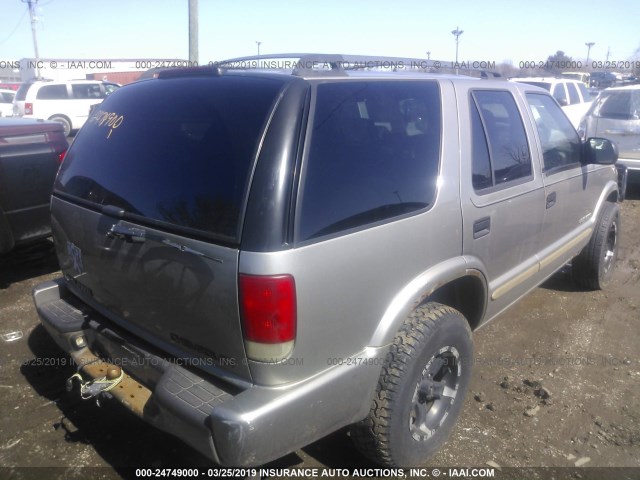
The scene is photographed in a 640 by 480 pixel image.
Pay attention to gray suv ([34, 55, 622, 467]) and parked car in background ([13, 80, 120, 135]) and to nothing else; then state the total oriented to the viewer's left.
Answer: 0

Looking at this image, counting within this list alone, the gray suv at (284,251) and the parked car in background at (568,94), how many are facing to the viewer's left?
0

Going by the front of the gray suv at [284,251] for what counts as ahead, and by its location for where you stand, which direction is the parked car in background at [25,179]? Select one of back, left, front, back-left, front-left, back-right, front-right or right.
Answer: left

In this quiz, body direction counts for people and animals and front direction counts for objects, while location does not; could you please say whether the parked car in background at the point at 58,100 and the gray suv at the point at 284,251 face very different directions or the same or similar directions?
same or similar directions

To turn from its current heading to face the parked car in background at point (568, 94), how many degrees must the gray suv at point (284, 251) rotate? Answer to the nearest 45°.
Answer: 0° — it already faces it

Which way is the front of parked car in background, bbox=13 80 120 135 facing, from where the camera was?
facing to the right of the viewer

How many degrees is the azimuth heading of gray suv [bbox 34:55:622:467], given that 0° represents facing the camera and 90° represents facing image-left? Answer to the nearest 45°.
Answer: approximately 225°

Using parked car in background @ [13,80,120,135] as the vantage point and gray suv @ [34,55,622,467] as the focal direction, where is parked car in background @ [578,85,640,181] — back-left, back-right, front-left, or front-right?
front-left

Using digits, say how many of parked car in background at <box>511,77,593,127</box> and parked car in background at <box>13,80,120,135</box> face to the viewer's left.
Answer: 0

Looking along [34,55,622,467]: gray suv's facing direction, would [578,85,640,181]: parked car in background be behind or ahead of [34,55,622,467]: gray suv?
ahead
